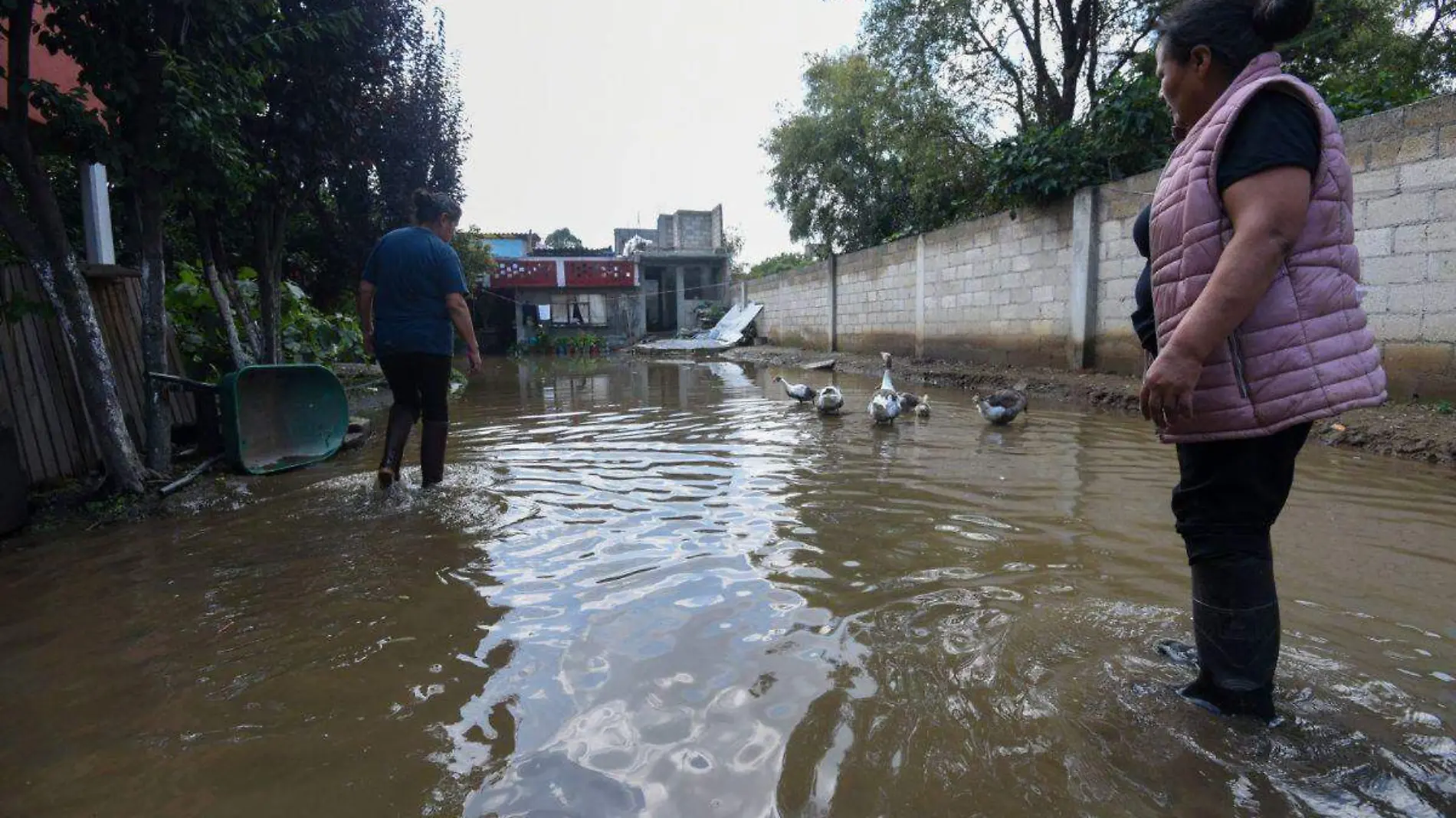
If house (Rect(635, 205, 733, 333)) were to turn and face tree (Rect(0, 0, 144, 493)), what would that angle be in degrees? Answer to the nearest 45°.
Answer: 0° — it already faces it

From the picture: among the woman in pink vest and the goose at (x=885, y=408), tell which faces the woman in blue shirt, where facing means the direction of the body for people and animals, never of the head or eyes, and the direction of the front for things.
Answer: the woman in pink vest

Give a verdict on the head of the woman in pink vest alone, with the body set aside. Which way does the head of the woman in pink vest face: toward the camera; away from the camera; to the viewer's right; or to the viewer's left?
to the viewer's left

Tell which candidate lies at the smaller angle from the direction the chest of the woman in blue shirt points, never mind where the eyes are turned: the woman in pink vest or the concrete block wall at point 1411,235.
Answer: the concrete block wall

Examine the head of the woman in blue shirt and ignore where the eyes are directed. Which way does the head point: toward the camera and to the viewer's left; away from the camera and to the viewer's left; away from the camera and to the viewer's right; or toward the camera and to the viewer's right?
away from the camera and to the viewer's right

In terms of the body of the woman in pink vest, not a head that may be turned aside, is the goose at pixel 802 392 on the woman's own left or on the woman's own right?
on the woman's own right

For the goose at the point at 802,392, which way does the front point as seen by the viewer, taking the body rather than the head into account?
to the viewer's left
